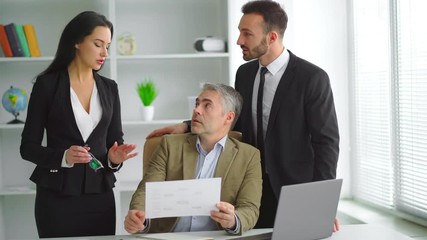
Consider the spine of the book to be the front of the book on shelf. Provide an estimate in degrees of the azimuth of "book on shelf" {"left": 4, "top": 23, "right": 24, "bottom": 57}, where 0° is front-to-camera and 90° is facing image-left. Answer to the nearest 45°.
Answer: approximately 0°

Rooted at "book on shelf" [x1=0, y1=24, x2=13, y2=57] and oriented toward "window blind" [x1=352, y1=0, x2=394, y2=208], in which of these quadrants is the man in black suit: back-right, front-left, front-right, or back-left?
front-right

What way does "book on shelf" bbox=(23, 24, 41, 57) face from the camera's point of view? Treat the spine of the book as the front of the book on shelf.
toward the camera

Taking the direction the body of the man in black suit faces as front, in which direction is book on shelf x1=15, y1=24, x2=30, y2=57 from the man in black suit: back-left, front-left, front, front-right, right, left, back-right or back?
right

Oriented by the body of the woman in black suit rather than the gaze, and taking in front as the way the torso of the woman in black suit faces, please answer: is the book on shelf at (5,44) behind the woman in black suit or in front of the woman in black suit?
behind

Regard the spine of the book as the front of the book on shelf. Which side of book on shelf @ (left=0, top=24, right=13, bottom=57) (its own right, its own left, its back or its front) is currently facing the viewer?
front

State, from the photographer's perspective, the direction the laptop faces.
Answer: facing away from the viewer and to the left of the viewer

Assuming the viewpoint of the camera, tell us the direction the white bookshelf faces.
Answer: facing the viewer

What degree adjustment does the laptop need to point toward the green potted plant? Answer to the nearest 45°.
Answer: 0° — it already faces it

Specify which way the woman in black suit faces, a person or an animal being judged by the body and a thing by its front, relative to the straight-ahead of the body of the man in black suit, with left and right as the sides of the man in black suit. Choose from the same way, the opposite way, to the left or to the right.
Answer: to the left

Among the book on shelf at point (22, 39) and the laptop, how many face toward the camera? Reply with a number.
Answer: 1

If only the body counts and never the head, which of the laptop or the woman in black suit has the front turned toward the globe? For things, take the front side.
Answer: the laptop

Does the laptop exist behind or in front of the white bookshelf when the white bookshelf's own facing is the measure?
in front

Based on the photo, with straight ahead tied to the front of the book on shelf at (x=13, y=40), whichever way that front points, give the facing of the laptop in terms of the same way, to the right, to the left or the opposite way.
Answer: the opposite way

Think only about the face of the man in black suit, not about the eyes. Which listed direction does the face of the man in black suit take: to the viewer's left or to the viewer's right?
to the viewer's left

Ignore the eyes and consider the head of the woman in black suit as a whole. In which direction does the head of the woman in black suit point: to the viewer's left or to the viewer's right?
to the viewer's right

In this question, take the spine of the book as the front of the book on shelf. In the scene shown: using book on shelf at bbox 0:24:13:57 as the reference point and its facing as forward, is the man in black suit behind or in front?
in front
